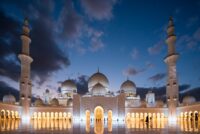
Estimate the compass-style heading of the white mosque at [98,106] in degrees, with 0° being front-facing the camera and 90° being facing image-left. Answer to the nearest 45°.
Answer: approximately 0°
